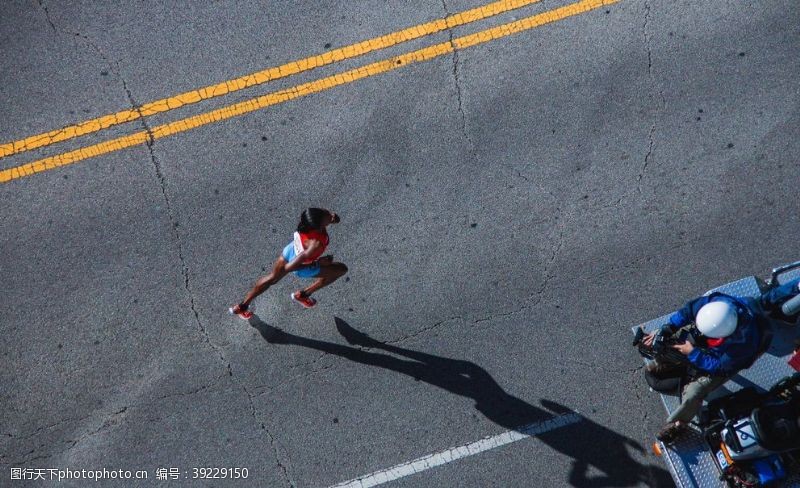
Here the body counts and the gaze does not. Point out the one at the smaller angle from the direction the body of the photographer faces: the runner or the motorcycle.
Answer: the runner

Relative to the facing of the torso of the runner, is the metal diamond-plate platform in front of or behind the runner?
in front

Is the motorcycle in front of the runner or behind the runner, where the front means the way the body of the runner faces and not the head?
in front

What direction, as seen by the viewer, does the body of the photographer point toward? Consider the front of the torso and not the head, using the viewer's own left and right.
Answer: facing to the left of the viewer

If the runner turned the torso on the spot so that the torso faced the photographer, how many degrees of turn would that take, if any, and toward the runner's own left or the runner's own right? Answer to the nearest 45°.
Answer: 0° — they already face them

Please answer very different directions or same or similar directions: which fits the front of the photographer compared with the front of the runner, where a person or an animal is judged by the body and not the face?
very different directions

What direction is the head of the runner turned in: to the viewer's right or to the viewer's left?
to the viewer's right

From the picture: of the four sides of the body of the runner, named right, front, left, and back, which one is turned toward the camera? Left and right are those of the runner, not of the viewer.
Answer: right

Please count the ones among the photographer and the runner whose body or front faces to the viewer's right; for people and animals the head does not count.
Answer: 1
